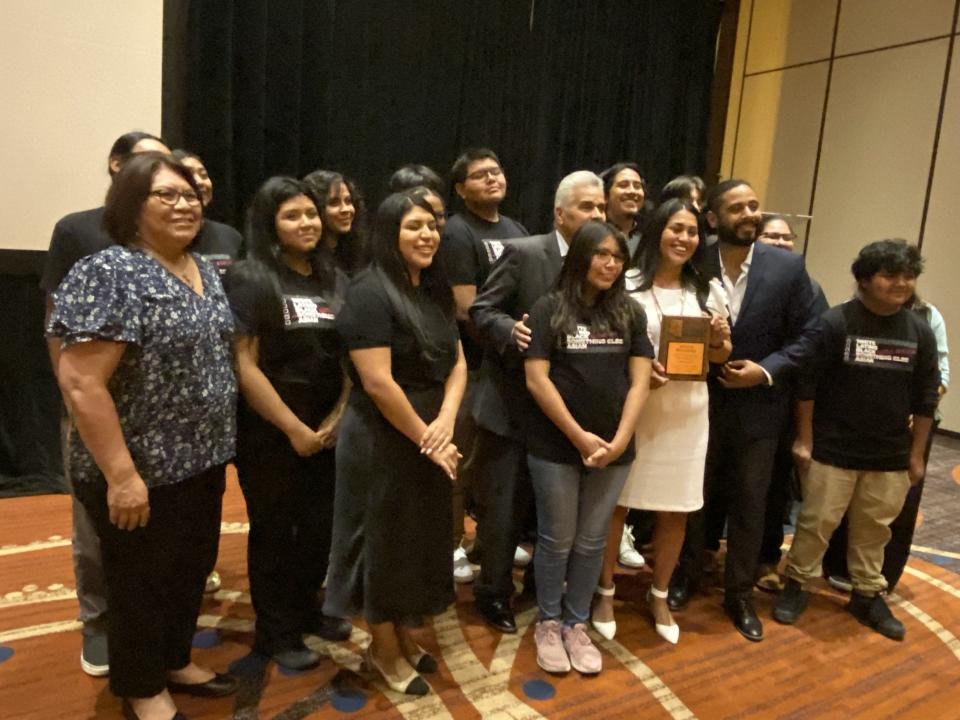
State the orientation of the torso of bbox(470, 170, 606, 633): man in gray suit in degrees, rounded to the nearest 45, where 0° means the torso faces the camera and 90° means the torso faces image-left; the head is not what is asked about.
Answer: approximately 315°

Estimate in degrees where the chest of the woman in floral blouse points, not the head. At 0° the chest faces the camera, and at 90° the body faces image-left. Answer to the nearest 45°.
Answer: approximately 315°

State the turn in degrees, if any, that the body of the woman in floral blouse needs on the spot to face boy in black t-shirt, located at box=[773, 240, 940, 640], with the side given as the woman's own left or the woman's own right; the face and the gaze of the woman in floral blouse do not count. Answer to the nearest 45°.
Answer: approximately 45° to the woman's own left

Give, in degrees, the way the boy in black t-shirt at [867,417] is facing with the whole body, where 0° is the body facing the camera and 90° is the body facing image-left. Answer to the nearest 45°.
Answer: approximately 0°

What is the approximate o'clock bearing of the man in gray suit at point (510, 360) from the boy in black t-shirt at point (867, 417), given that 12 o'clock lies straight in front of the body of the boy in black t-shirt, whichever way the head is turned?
The man in gray suit is roughly at 2 o'clock from the boy in black t-shirt.

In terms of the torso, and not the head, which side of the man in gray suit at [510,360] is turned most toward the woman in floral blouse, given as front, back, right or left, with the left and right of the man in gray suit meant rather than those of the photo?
right

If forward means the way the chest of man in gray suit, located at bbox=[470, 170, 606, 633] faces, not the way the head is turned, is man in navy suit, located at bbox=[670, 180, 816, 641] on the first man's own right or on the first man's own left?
on the first man's own left
